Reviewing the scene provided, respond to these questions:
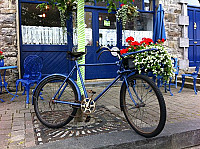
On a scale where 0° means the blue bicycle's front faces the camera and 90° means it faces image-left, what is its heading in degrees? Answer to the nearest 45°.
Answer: approximately 315°

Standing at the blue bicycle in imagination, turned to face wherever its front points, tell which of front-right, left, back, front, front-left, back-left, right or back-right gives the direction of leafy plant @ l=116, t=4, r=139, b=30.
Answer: back-left

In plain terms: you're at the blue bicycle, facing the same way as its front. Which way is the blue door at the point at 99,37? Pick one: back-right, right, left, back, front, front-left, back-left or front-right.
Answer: back-left

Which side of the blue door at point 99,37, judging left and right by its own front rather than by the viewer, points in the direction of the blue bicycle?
front

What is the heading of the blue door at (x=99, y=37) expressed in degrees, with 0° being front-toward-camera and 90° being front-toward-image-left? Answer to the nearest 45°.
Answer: approximately 0°

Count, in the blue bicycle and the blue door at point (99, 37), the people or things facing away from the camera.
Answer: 0

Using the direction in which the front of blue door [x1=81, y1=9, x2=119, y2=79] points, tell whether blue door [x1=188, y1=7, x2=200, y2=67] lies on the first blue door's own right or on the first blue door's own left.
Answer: on the first blue door's own left
